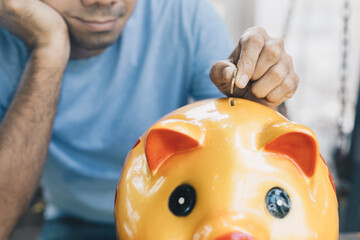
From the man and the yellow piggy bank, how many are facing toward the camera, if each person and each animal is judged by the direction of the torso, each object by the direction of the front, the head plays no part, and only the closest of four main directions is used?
2

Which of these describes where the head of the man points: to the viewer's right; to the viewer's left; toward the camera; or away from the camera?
toward the camera

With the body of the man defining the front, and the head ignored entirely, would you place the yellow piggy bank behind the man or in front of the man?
in front

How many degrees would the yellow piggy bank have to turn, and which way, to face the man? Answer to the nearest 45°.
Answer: approximately 135° to its right

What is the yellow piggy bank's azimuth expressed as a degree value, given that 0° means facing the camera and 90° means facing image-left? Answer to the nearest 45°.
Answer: approximately 0°

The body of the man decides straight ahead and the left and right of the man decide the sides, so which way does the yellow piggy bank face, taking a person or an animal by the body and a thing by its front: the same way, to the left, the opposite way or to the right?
the same way
